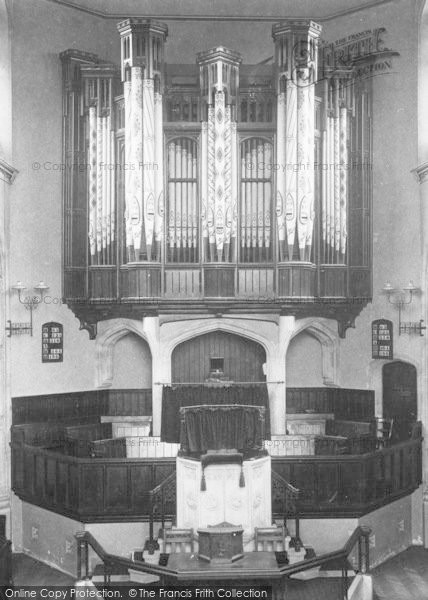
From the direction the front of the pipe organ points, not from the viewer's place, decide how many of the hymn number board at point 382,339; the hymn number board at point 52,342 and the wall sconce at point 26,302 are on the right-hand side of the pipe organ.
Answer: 2

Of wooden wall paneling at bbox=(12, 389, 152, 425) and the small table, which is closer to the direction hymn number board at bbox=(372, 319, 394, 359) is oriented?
the small table

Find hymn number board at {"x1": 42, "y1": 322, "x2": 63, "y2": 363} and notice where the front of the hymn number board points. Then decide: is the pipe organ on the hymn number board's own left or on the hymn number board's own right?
on the hymn number board's own left

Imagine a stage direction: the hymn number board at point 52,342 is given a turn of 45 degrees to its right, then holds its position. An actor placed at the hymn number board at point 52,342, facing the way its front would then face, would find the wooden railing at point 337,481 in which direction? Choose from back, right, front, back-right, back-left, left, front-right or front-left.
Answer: left

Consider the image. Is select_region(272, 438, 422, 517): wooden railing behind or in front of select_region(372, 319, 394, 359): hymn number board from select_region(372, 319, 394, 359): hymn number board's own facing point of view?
in front

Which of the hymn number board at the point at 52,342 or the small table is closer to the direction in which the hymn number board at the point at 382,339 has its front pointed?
the small table
